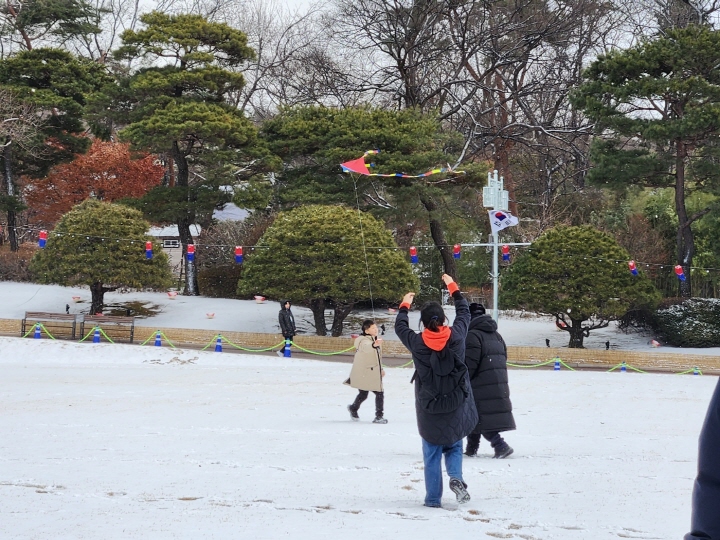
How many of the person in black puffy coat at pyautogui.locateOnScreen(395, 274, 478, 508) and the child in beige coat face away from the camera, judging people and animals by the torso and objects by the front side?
1

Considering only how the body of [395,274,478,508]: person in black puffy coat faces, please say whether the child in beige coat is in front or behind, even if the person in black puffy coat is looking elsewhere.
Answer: in front

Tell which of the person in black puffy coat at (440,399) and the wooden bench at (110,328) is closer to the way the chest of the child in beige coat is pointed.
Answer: the person in black puffy coat

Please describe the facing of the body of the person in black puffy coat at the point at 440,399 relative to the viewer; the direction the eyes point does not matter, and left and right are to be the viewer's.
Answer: facing away from the viewer

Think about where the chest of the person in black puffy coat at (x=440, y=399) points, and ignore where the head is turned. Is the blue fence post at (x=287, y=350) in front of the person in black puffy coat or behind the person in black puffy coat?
in front

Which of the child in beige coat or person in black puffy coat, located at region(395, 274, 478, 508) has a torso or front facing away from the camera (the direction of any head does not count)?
the person in black puffy coat

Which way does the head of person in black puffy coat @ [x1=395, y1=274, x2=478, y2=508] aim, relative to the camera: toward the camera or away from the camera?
away from the camera

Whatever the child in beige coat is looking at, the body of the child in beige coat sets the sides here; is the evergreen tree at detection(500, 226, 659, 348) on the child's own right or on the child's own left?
on the child's own left
